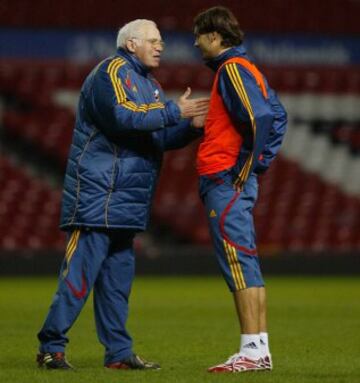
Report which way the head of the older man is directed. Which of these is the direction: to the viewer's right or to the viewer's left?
to the viewer's right

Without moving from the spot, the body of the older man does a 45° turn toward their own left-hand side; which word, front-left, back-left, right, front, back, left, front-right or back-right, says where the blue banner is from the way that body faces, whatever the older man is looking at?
front-left

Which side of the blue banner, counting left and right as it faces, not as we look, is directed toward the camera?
front

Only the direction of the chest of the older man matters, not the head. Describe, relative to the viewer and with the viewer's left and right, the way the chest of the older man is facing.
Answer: facing to the right of the viewer
